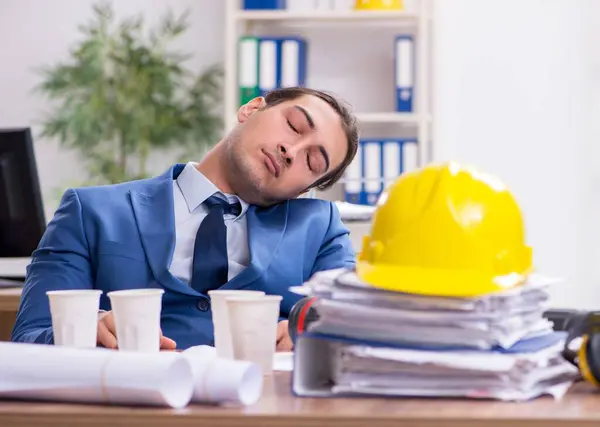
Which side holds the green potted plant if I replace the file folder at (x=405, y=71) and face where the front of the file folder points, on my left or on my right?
on my right

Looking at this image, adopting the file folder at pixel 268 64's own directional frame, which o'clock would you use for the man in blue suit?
The man in blue suit is roughly at 12 o'clock from the file folder.

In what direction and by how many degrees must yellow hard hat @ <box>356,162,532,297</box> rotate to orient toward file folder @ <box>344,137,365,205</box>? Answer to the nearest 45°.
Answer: approximately 180°

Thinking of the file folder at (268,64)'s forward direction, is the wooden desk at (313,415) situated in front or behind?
in front

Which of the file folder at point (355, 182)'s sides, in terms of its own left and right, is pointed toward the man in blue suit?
front

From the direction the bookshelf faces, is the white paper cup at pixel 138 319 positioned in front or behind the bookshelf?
in front

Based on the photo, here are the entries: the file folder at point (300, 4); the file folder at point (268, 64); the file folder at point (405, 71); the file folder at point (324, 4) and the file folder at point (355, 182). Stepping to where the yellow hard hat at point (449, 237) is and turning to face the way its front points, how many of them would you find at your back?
5
